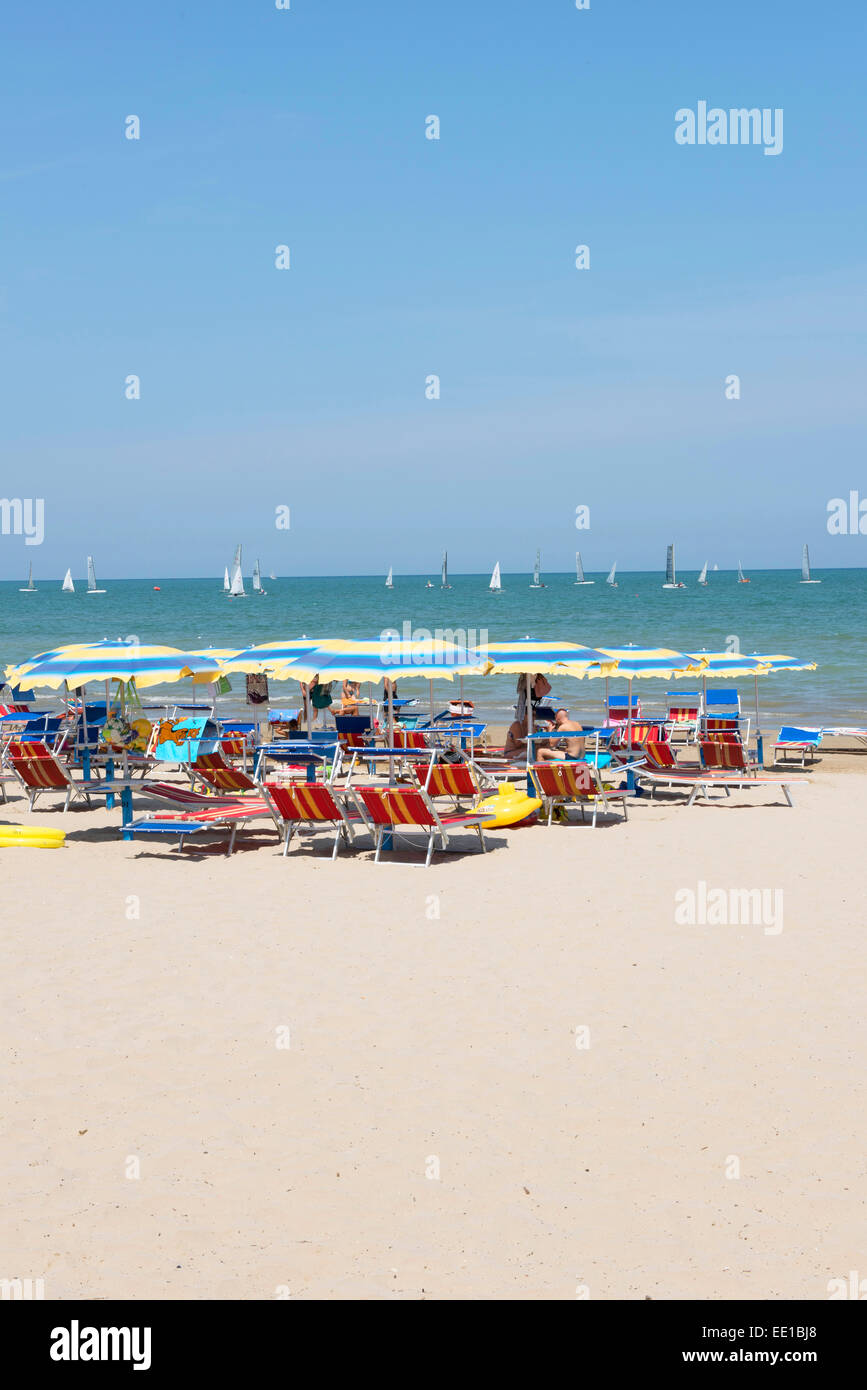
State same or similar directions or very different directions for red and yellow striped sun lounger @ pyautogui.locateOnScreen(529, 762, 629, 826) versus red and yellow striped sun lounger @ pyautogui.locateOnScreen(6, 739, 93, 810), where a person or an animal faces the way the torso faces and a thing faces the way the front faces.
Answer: same or similar directions
